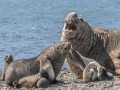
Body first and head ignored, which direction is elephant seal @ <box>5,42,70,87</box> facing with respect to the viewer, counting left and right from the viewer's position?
facing to the right of the viewer

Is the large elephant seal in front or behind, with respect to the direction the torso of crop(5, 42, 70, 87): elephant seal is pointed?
in front

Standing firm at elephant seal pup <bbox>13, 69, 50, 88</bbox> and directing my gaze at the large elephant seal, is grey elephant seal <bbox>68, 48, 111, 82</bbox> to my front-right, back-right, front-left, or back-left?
front-right
